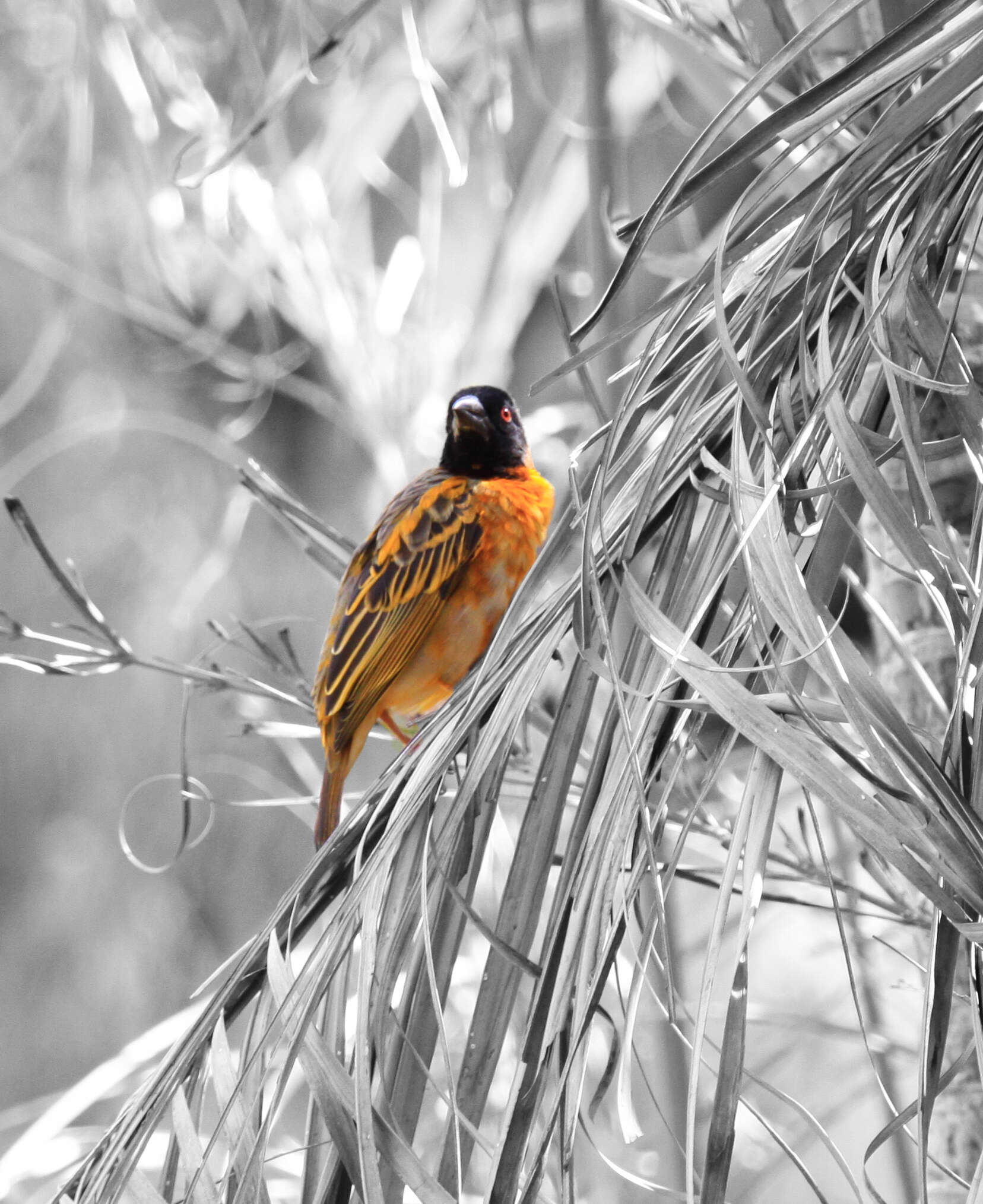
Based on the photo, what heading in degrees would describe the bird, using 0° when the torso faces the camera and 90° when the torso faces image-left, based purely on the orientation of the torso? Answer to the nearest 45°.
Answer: approximately 270°
